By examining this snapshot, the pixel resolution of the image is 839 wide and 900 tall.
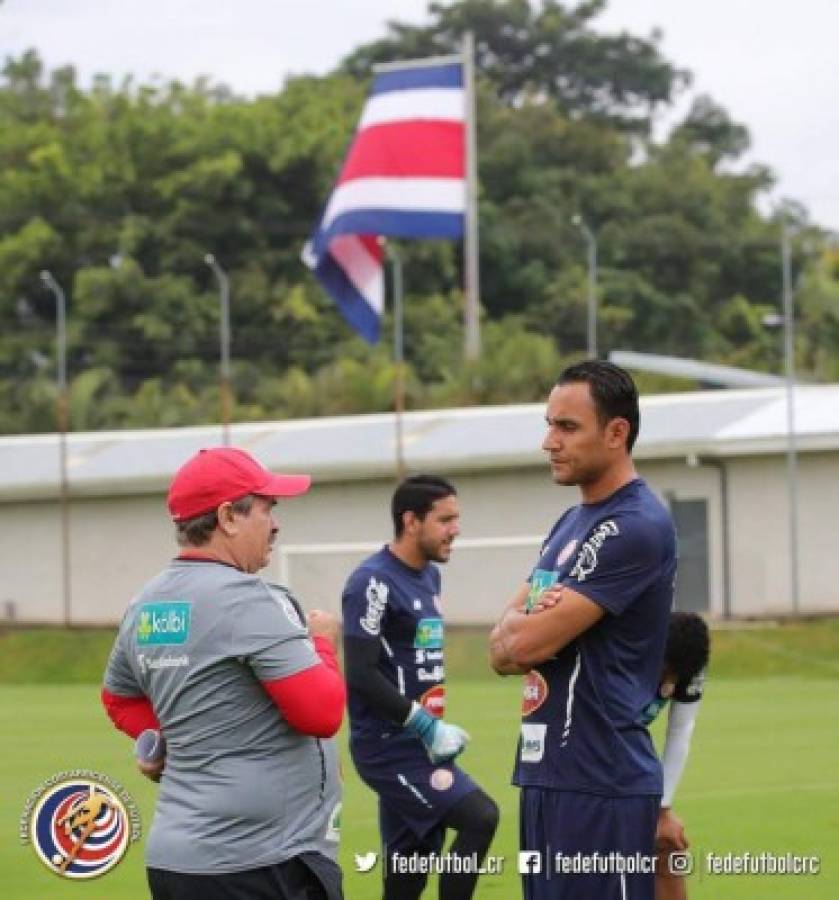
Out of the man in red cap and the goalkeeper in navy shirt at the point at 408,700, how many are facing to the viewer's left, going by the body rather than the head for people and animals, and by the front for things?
0

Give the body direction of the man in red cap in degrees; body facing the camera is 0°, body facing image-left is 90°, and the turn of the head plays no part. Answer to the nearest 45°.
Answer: approximately 225°

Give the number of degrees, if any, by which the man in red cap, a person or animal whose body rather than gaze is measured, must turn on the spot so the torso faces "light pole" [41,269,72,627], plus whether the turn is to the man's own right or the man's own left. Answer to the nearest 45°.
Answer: approximately 45° to the man's own left

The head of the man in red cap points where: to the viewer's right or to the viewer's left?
to the viewer's right

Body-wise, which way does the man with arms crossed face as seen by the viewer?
to the viewer's left

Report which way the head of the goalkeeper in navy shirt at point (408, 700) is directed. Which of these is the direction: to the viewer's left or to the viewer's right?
to the viewer's right

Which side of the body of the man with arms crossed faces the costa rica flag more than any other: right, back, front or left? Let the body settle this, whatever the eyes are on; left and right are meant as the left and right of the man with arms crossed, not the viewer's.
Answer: right

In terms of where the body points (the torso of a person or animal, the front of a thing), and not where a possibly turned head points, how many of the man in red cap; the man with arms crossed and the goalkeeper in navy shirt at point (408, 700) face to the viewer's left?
1

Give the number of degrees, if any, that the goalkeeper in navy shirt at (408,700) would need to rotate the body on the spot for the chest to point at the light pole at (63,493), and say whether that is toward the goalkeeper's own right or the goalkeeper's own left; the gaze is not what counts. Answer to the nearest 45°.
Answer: approximately 135° to the goalkeeper's own left

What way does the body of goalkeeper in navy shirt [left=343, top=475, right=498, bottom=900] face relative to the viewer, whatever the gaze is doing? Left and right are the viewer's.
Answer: facing the viewer and to the right of the viewer

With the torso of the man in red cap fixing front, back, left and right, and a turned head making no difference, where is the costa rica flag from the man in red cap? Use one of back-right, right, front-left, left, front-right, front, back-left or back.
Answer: front-left

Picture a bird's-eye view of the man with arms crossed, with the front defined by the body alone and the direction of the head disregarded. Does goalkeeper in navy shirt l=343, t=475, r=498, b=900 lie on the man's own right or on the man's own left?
on the man's own right

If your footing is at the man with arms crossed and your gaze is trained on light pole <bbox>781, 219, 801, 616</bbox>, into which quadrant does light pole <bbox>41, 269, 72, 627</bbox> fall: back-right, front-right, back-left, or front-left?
front-left

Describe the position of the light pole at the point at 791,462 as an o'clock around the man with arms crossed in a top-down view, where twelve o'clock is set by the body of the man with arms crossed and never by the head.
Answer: The light pole is roughly at 3 o'clock from the man with arms crossed.

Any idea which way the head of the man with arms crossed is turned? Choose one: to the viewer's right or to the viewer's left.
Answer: to the viewer's left
